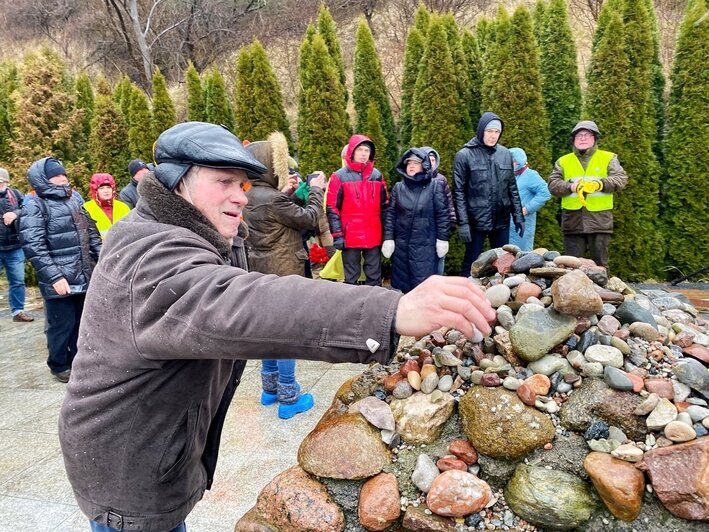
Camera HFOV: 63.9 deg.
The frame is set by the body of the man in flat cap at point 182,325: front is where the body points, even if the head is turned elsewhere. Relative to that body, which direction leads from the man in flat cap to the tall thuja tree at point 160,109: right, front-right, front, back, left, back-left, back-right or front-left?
left

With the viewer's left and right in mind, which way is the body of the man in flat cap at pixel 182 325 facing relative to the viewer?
facing to the right of the viewer

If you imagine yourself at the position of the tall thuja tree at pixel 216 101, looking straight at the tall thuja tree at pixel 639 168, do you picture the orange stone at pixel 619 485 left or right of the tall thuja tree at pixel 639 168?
right

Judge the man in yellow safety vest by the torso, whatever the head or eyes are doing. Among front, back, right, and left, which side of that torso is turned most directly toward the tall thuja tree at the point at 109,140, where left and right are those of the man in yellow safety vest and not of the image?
right

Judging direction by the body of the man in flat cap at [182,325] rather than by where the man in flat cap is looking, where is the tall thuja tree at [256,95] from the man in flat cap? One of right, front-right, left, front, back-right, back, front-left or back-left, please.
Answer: left

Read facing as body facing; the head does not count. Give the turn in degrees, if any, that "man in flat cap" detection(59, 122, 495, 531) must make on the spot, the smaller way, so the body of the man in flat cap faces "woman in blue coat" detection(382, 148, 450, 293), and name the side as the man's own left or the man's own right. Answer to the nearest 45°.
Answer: approximately 45° to the man's own left

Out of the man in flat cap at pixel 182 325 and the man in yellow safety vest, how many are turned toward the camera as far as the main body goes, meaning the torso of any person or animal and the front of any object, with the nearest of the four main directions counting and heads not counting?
1

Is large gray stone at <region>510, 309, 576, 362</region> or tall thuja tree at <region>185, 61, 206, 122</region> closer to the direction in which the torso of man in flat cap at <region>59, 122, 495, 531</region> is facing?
the large gray stone

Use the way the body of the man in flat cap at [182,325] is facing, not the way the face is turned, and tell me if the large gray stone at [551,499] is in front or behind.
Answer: in front

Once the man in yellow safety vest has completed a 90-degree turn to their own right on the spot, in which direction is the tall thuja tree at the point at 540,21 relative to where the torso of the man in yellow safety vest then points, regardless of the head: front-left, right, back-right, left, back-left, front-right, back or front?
right

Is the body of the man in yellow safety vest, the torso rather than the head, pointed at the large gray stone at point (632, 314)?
yes

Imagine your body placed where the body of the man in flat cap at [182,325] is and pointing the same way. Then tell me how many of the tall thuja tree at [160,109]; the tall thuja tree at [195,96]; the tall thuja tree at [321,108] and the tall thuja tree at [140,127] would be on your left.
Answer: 4

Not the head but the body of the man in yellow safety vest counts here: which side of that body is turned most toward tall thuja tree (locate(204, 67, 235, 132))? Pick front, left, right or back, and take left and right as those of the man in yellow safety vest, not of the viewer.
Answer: right

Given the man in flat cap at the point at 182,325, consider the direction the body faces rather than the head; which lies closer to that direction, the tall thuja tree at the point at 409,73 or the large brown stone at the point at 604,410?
the large brown stone
